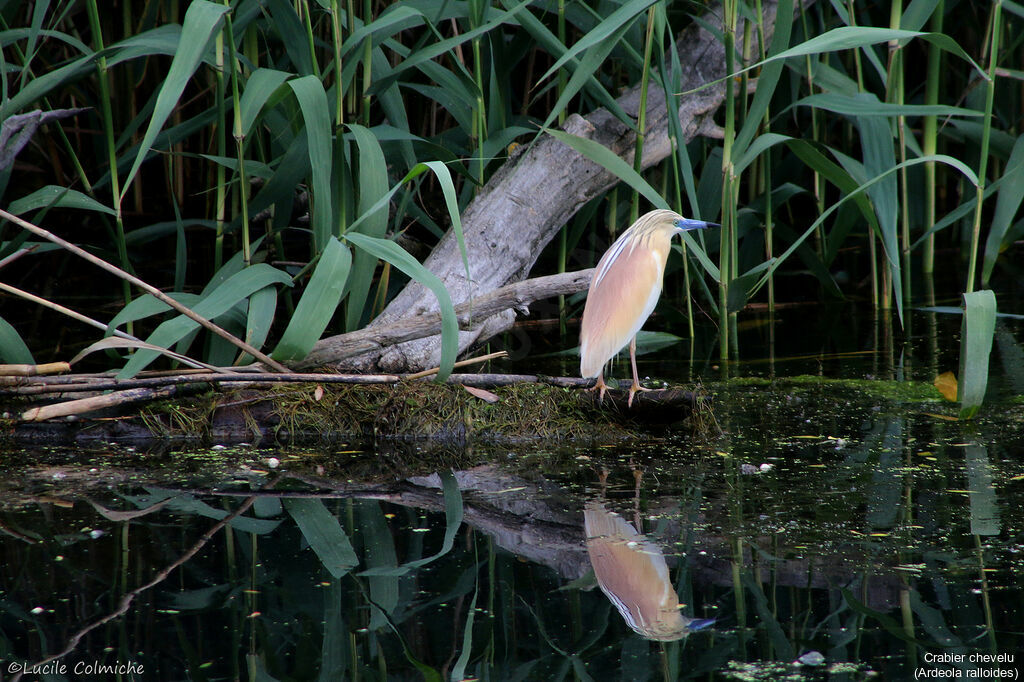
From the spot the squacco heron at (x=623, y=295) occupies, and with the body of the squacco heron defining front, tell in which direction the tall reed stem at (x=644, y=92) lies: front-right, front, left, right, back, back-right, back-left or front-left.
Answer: left

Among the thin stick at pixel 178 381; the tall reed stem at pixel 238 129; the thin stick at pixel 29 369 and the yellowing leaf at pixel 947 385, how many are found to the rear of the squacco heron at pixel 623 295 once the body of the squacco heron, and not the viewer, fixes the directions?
3

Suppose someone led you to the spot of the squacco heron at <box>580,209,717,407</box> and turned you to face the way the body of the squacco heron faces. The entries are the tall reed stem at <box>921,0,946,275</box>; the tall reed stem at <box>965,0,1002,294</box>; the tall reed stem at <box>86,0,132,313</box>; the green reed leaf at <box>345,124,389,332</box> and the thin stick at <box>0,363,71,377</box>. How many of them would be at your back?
3

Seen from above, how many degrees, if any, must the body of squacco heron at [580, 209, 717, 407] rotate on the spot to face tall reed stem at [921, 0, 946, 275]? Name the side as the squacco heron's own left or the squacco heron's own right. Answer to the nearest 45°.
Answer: approximately 45° to the squacco heron's own left

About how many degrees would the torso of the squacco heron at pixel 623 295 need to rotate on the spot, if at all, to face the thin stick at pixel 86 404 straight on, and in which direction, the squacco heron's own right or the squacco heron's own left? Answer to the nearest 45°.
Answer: approximately 180°

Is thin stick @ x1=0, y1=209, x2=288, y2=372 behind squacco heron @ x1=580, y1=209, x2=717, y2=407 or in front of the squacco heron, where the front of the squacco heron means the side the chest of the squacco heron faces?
behind

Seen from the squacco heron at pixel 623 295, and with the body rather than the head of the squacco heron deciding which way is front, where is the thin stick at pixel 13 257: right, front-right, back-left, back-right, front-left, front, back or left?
back

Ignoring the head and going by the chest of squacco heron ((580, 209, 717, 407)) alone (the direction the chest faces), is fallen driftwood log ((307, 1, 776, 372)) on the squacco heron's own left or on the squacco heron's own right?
on the squacco heron's own left

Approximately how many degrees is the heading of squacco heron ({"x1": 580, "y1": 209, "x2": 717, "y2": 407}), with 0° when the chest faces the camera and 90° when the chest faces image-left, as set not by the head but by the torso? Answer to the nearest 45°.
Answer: approximately 270°

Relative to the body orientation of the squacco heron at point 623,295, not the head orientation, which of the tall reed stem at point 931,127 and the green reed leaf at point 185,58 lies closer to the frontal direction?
the tall reed stem

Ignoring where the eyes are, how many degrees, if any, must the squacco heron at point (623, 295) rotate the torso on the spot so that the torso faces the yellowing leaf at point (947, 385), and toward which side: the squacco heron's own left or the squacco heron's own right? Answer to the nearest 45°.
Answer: approximately 45° to the squacco heron's own left

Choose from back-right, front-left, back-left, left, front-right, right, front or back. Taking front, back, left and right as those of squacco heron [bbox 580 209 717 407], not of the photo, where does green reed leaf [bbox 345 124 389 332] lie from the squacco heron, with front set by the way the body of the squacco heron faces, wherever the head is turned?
back

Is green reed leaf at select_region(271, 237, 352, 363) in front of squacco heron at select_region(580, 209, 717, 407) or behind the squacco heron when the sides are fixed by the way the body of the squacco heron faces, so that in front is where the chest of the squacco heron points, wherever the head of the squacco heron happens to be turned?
behind
